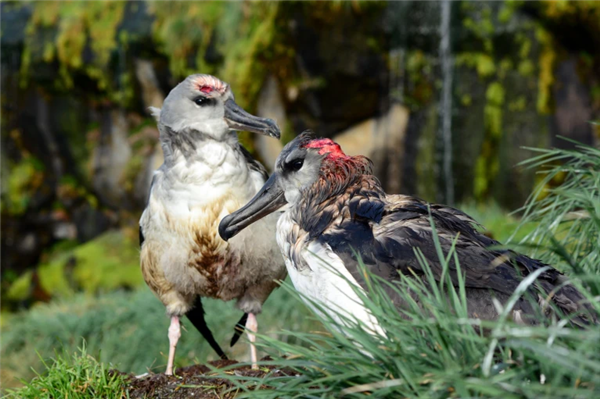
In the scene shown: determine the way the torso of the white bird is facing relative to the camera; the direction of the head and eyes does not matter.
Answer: toward the camera

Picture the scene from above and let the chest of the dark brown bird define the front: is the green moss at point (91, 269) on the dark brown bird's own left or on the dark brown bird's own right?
on the dark brown bird's own right

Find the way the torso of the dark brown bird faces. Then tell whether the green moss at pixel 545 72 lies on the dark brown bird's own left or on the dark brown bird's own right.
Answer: on the dark brown bird's own right

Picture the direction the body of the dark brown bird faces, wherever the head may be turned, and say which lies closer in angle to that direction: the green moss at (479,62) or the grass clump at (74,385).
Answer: the grass clump

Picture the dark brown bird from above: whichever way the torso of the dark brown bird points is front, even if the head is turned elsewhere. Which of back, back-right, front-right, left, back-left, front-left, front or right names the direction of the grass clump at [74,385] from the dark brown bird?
front

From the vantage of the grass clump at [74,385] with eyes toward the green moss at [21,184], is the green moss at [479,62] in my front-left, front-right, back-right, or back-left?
front-right

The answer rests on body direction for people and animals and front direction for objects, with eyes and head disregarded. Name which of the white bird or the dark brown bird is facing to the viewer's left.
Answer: the dark brown bird

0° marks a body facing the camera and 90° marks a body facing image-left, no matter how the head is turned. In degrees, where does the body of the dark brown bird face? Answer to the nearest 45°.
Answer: approximately 90°

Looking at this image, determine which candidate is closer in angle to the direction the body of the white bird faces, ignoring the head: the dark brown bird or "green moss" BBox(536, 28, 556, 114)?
the dark brown bird

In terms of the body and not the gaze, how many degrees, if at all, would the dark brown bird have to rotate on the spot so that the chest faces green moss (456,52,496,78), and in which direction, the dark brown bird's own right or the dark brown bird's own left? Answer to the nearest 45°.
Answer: approximately 90° to the dark brown bird's own right

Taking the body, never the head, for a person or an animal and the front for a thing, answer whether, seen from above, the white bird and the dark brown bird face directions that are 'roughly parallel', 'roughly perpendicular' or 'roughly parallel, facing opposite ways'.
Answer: roughly perpendicular

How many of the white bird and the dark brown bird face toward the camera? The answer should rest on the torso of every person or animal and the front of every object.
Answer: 1
